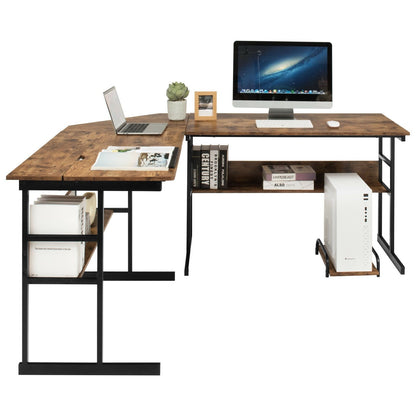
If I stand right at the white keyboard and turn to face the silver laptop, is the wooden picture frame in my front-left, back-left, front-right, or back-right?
front-right

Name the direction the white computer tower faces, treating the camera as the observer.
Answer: facing the viewer

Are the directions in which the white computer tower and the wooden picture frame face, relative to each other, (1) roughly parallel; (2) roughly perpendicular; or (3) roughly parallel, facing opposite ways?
roughly parallel

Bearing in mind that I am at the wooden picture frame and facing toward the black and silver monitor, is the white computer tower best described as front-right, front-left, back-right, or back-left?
front-right

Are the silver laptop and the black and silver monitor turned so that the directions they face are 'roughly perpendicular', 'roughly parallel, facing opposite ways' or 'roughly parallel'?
roughly perpendicular

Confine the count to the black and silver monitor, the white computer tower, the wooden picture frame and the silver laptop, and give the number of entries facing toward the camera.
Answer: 3

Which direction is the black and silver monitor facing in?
toward the camera

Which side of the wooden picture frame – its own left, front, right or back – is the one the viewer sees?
front

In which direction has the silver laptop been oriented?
to the viewer's right
